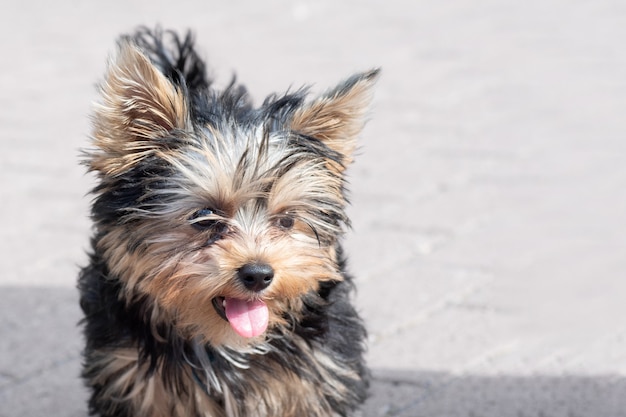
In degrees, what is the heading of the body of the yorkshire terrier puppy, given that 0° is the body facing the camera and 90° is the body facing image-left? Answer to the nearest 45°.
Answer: approximately 0°
